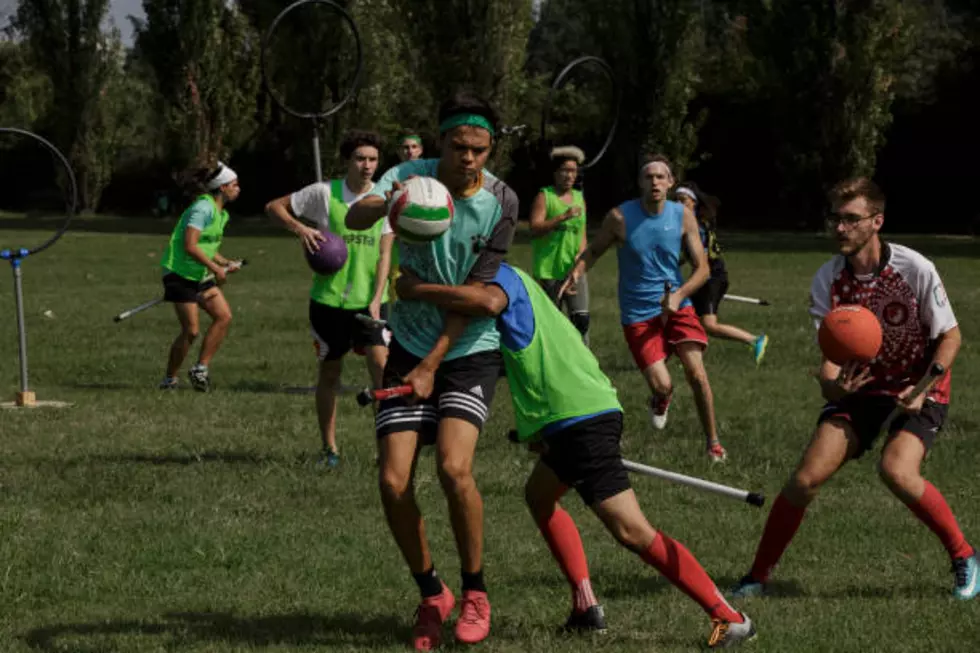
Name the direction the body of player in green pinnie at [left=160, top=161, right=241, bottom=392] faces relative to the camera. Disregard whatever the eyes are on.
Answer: to the viewer's right

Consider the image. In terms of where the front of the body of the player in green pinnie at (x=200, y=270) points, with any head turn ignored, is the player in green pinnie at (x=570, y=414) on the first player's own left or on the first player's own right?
on the first player's own right

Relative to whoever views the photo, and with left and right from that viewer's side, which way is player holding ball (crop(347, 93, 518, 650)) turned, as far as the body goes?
facing the viewer

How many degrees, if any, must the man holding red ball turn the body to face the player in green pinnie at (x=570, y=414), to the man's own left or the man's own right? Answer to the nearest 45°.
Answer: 0° — they already face them

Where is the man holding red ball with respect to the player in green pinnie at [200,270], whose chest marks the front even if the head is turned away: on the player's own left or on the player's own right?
on the player's own right

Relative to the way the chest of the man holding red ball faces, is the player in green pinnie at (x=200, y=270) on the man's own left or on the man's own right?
on the man's own right

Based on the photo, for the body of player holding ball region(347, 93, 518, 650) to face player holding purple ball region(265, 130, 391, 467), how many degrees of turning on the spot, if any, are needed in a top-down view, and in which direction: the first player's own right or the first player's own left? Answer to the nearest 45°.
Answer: approximately 180°

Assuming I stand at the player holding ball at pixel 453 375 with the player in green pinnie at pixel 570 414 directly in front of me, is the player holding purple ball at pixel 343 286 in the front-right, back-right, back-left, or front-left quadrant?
back-left

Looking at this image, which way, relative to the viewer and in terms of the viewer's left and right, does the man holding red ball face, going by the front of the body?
facing the viewer and to the left of the viewer

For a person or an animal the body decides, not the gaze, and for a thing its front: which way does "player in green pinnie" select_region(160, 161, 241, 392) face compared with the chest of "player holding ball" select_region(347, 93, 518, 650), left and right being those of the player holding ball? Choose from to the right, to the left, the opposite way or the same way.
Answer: to the left
